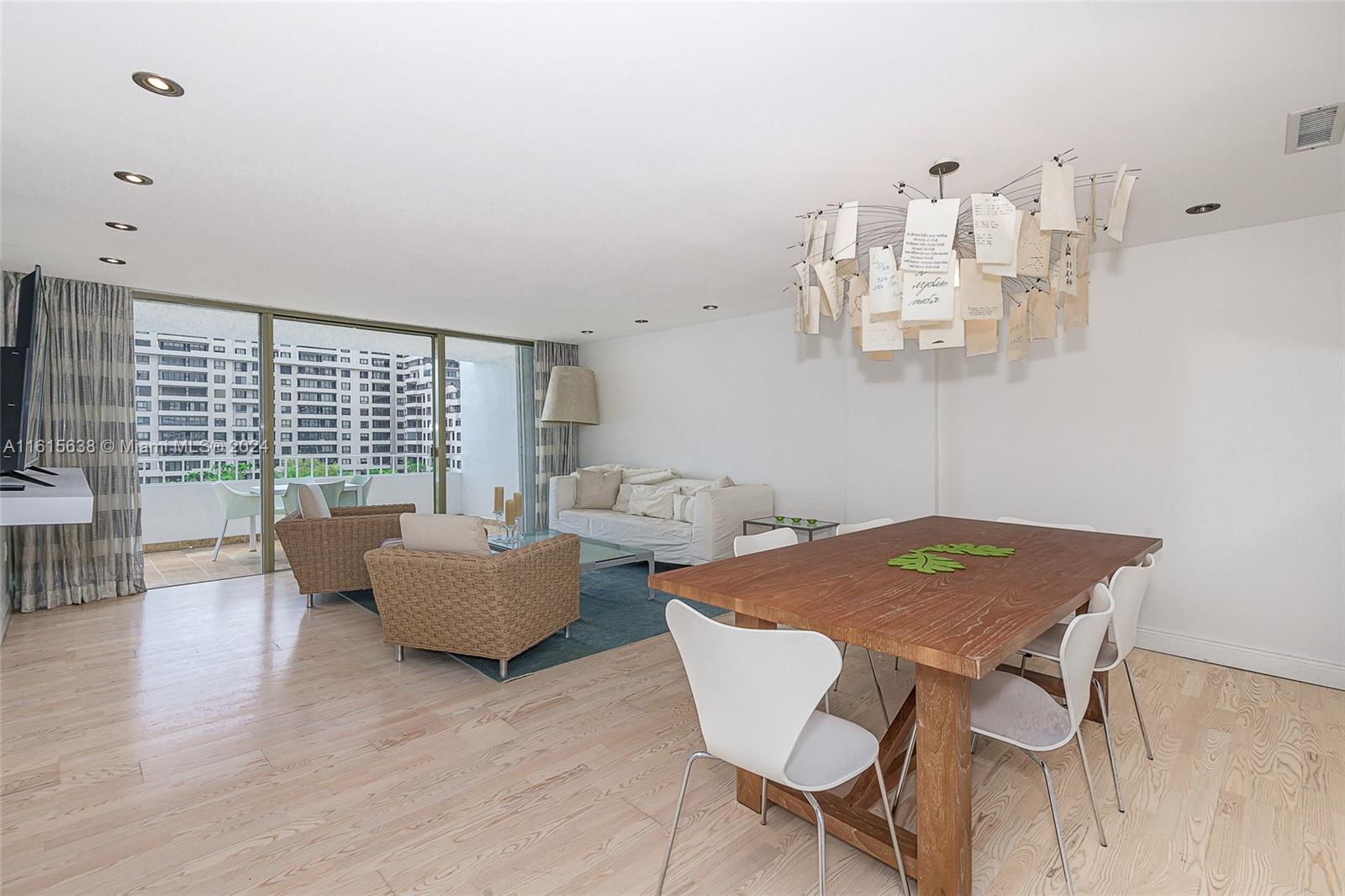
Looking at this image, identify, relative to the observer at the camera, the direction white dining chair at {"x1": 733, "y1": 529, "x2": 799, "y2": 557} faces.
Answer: facing the viewer and to the right of the viewer

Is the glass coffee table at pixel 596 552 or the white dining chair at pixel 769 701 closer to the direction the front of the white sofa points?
the glass coffee table

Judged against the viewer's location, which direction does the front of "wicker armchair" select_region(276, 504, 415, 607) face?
facing to the right of the viewer

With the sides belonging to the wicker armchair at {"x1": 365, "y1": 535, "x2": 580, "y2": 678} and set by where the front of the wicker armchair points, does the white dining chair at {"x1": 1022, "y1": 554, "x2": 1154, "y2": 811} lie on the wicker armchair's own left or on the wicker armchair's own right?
on the wicker armchair's own right

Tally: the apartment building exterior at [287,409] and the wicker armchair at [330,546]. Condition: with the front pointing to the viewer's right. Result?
1

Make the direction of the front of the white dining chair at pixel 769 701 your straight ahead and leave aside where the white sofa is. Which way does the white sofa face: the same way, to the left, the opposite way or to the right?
the opposite way

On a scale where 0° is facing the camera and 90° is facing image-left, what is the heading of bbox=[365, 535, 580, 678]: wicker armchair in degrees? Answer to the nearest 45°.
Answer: approximately 225°

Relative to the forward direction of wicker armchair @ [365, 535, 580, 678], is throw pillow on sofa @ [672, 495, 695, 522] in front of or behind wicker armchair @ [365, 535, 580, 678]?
in front

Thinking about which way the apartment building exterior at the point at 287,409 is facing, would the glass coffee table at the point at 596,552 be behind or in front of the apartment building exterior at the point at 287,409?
in front

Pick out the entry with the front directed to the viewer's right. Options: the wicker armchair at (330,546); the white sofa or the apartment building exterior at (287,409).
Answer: the wicker armchair

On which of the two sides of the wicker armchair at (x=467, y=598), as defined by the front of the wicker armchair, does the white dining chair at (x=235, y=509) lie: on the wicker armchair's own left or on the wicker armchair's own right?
on the wicker armchair's own left
